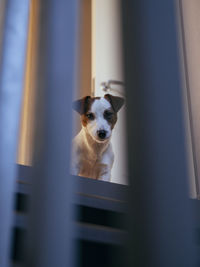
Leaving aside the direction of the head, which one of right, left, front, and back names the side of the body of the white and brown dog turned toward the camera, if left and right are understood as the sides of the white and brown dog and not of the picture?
front
